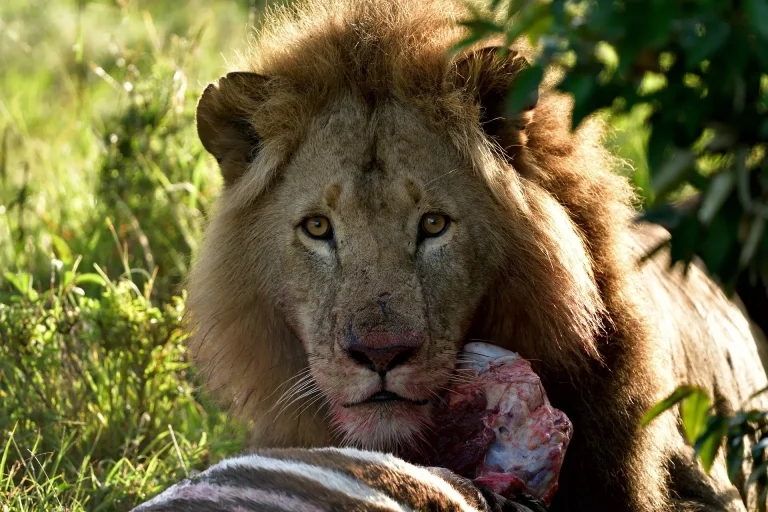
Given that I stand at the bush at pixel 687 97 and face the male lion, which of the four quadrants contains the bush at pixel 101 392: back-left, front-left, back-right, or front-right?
front-left

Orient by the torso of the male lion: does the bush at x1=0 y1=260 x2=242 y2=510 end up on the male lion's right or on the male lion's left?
on the male lion's right

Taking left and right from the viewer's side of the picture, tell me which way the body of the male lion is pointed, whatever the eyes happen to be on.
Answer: facing the viewer and to the left of the viewer

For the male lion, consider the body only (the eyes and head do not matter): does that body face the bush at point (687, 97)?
no
